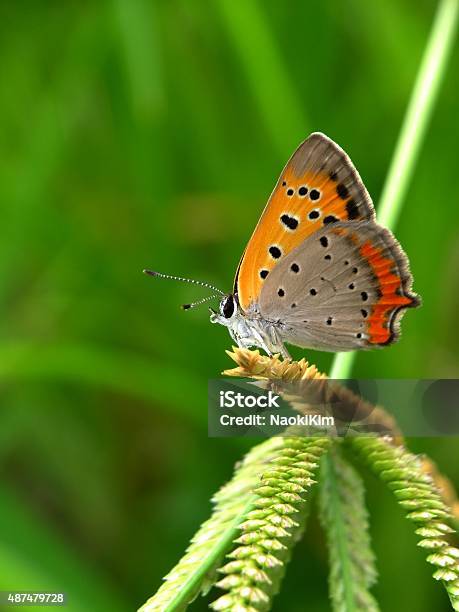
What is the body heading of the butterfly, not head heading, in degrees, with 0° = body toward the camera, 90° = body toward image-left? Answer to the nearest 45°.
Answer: approximately 90°

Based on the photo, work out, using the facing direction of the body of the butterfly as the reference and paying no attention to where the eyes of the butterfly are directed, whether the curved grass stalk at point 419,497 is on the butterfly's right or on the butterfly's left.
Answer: on the butterfly's left
